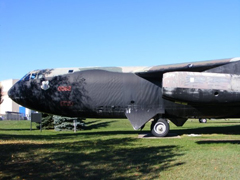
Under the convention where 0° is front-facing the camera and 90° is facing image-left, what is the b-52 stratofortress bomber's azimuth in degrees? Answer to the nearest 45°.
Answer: approximately 90°
